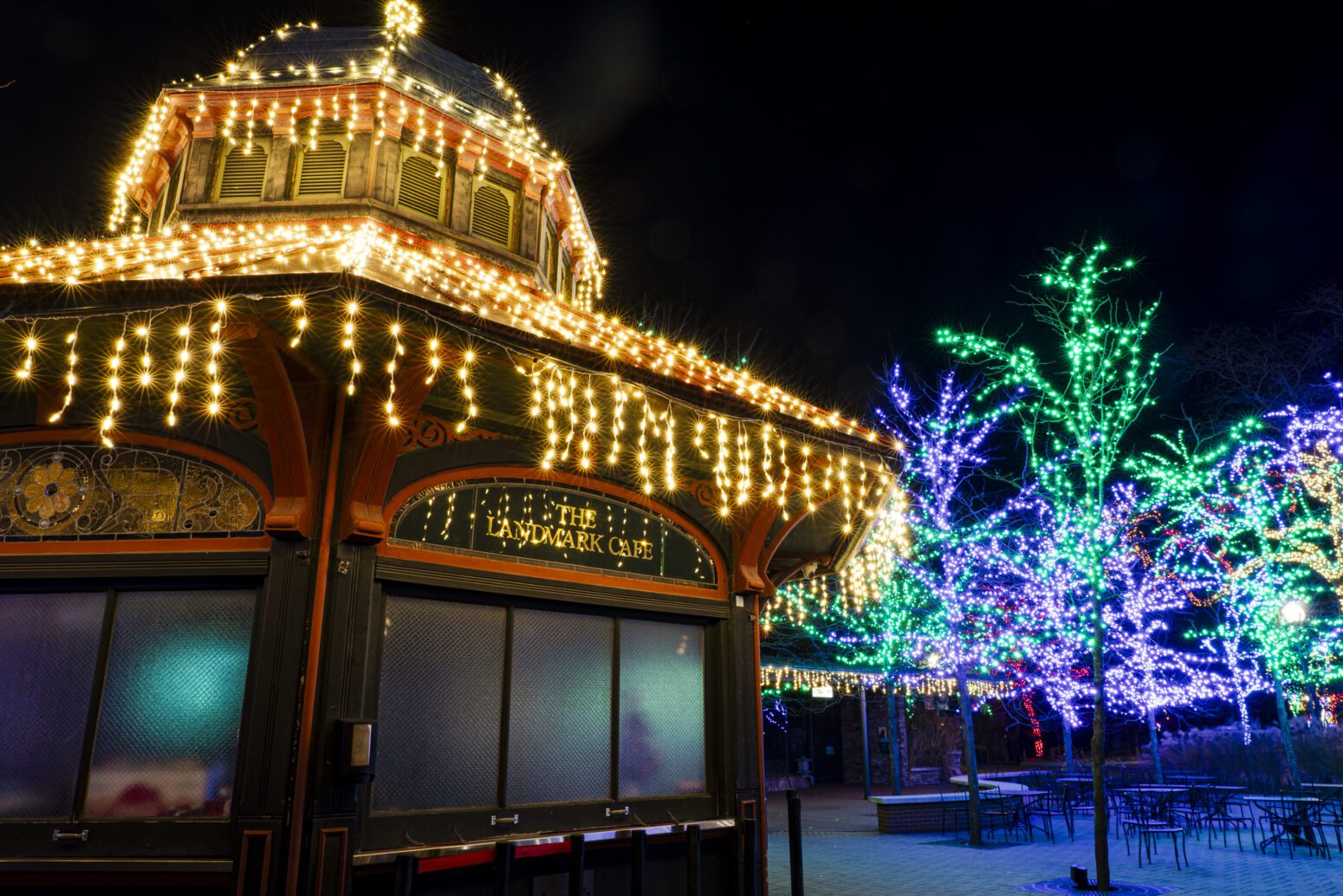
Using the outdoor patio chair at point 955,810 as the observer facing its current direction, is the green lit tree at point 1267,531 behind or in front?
in front

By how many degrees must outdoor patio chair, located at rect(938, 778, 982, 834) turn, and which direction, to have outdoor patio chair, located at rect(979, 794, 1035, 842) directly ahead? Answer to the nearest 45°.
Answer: approximately 45° to its right

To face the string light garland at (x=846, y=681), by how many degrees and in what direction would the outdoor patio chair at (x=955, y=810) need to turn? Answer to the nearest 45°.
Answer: approximately 135° to its left

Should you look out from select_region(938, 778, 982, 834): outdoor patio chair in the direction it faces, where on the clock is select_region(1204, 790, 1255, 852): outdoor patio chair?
select_region(1204, 790, 1255, 852): outdoor patio chair is roughly at 12 o'clock from select_region(938, 778, 982, 834): outdoor patio chair.

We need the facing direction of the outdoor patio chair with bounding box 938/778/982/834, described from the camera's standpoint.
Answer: facing to the right of the viewer

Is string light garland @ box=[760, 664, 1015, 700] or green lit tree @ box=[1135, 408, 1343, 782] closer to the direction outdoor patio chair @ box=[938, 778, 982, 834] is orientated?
the green lit tree
